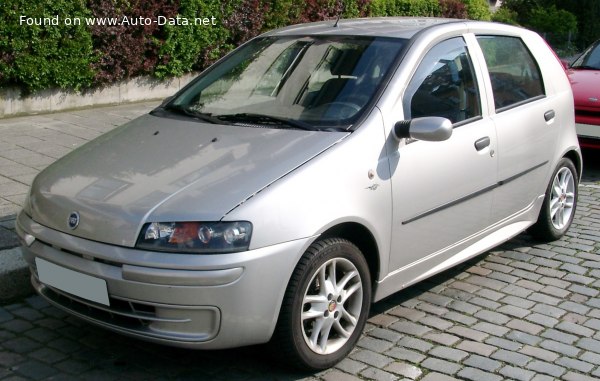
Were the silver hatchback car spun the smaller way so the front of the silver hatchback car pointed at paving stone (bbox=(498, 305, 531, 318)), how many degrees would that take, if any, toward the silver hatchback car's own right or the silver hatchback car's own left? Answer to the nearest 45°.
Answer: approximately 135° to the silver hatchback car's own left

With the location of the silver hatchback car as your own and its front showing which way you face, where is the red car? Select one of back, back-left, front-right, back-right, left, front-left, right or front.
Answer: back

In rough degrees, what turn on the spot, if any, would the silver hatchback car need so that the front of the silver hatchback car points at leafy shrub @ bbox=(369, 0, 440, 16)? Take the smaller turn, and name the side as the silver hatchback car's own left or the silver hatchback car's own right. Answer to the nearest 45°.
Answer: approximately 135° to the silver hatchback car's own right

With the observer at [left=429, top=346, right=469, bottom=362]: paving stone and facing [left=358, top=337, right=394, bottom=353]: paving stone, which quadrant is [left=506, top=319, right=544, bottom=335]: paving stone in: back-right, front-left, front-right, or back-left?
back-right

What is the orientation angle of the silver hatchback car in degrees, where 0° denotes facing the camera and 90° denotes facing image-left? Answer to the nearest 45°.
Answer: approximately 45°

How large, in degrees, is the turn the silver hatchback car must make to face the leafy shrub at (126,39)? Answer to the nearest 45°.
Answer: approximately 135° to its right

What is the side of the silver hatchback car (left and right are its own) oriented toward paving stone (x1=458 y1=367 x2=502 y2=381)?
left

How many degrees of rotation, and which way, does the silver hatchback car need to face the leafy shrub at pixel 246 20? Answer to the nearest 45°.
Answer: approximately 135° to its right
